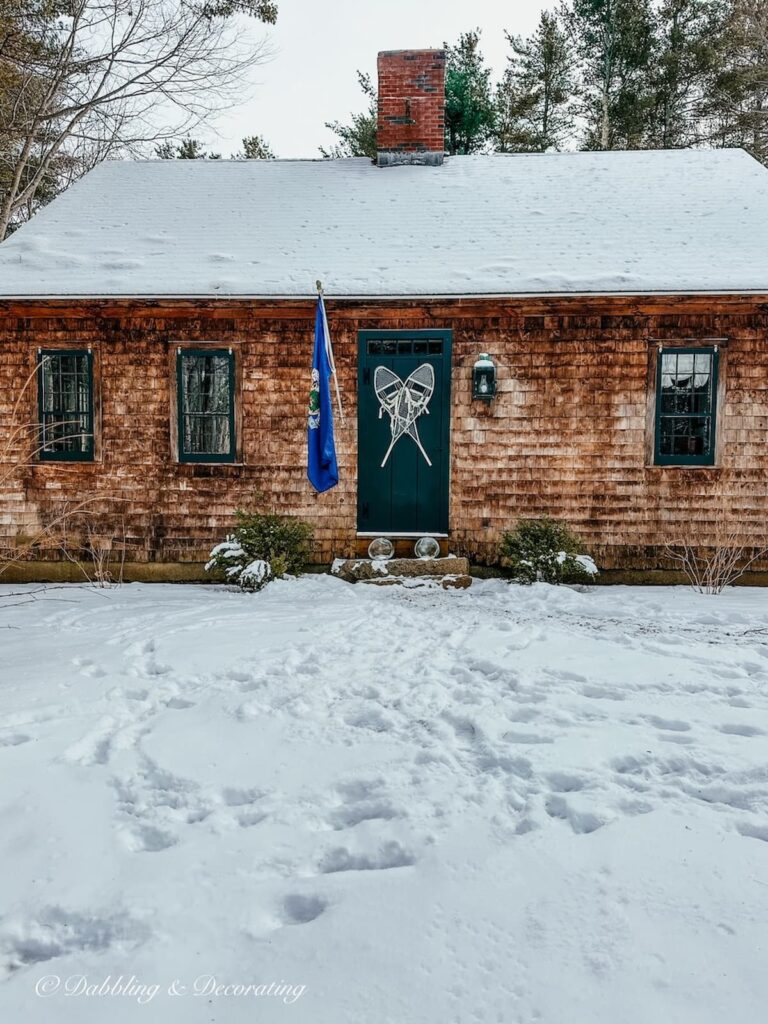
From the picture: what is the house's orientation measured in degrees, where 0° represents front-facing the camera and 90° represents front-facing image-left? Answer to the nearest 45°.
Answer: approximately 0°

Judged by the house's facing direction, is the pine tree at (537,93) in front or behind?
behind

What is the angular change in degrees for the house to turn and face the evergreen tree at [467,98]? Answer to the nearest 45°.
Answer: approximately 180°

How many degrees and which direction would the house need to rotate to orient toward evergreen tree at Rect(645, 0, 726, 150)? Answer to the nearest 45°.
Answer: approximately 135° to its left
